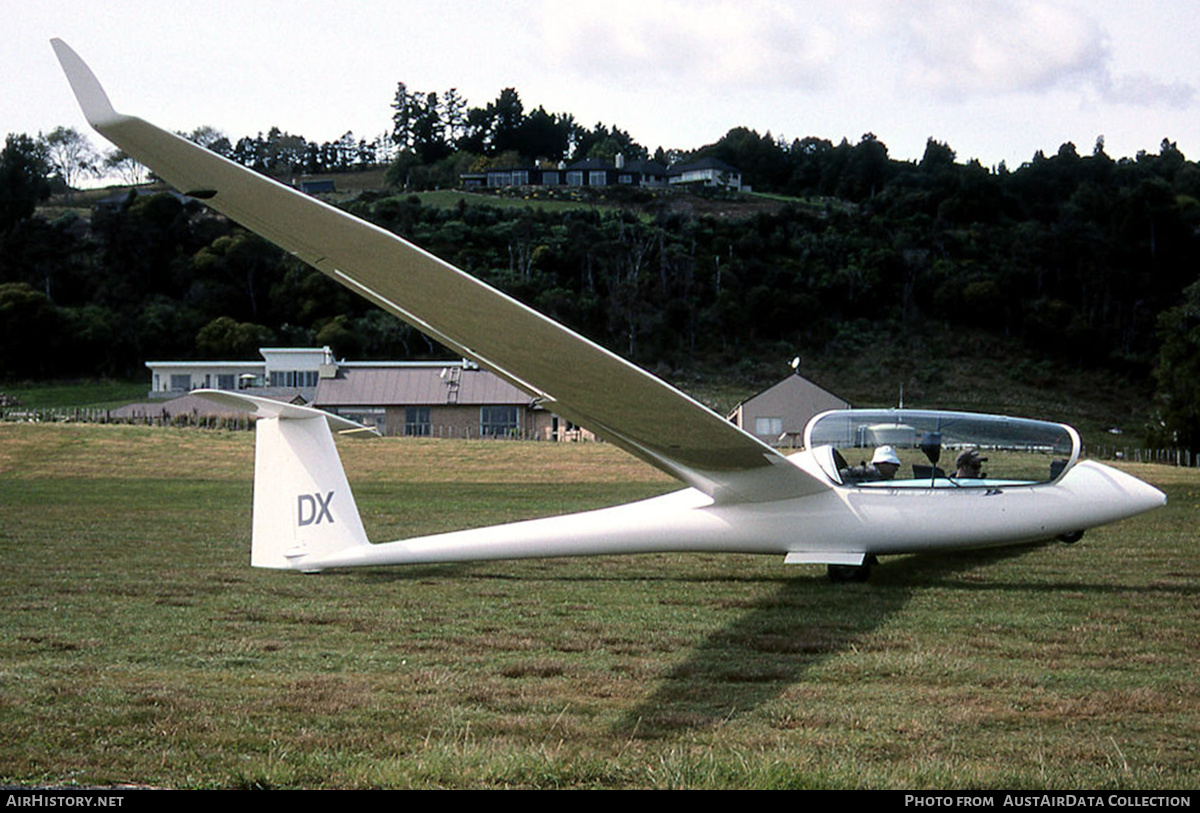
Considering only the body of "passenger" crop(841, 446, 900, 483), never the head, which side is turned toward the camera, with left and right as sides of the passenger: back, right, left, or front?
right

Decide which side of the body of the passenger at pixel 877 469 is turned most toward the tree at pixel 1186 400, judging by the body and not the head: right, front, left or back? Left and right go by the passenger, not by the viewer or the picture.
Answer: left

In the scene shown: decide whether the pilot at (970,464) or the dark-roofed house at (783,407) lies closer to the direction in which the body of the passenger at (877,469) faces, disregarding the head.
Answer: the pilot

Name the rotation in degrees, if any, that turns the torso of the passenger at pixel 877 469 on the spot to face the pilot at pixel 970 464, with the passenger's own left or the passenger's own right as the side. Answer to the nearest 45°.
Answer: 0° — they already face them

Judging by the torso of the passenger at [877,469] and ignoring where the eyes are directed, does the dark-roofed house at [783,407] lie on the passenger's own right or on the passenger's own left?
on the passenger's own left
